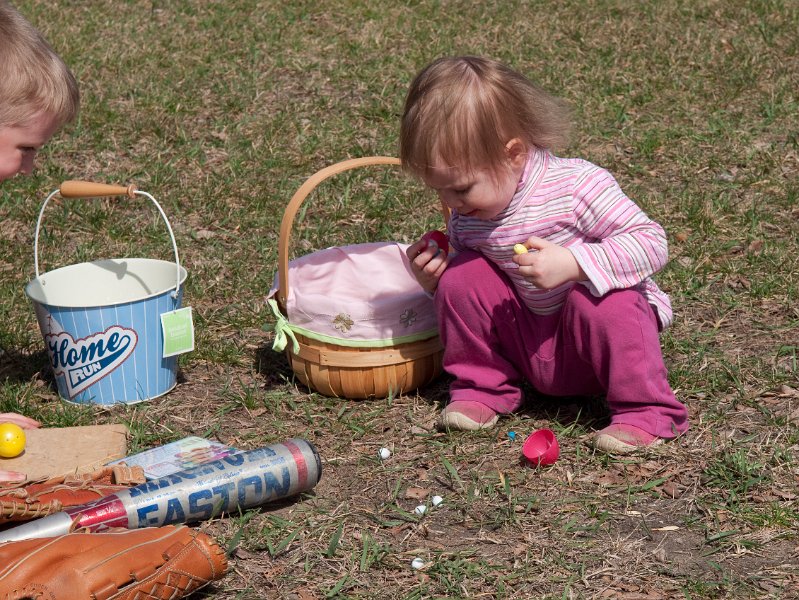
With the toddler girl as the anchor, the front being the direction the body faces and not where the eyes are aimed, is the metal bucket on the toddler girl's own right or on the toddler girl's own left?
on the toddler girl's own right

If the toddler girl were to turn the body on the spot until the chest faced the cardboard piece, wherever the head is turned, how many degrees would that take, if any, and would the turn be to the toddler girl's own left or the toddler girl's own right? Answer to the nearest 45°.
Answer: approximately 45° to the toddler girl's own right

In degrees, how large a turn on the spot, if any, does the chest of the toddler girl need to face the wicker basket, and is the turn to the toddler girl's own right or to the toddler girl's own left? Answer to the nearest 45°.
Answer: approximately 45° to the toddler girl's own right

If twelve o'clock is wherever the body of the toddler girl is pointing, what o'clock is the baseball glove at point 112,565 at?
The baseball glove is roughly at 12 o'clock from the toddler girl.

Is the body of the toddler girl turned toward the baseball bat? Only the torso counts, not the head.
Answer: yes

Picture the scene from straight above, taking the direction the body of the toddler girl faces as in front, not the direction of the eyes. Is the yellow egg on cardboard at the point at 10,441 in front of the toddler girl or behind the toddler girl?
in front

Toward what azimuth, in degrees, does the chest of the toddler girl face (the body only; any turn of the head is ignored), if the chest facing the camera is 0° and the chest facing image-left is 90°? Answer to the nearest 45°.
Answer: approximately 45°
